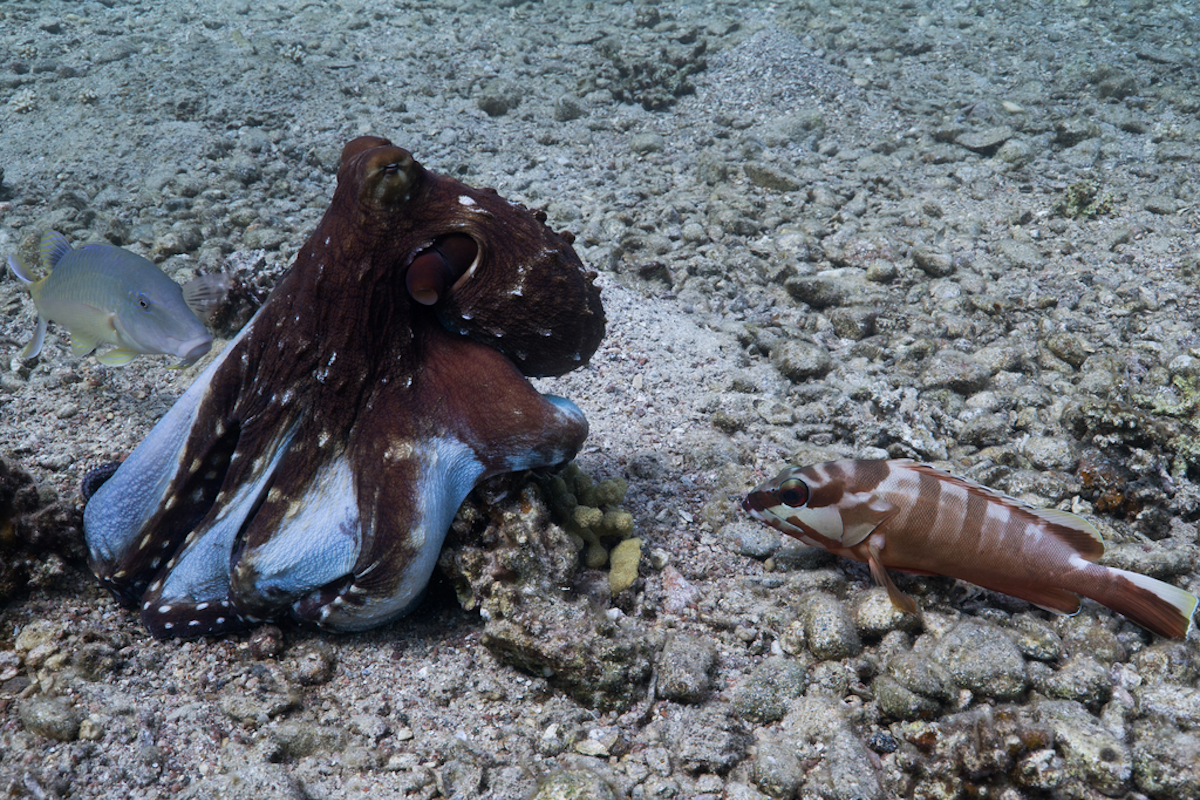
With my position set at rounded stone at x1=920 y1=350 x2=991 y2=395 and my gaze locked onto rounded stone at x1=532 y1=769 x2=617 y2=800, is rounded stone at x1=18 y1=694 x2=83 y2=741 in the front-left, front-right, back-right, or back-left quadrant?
front-right

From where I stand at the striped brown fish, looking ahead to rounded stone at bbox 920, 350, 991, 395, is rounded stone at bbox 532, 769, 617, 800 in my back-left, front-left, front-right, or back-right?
back-left

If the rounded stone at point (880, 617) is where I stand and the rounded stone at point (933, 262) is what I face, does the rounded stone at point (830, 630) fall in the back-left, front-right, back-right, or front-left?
back-left

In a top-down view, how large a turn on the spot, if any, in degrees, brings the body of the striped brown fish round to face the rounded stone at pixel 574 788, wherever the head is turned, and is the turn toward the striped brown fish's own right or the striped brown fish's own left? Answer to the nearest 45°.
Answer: approximately 45° to the striped brown fish's own left

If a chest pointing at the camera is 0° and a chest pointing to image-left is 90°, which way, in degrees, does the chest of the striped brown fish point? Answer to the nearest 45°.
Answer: approximately 90°

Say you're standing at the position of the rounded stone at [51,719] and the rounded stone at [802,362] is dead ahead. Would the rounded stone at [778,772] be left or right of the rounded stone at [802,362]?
right

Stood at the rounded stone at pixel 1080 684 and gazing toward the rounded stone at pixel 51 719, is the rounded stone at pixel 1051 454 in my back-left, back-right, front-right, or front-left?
back-right

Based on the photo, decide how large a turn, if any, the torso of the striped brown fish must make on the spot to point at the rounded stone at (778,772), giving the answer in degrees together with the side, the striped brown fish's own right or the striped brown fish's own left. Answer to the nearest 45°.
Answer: approximately 90° to the striped brown fish's own left
